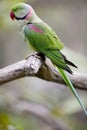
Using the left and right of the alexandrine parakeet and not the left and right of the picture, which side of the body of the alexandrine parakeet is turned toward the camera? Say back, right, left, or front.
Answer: left
